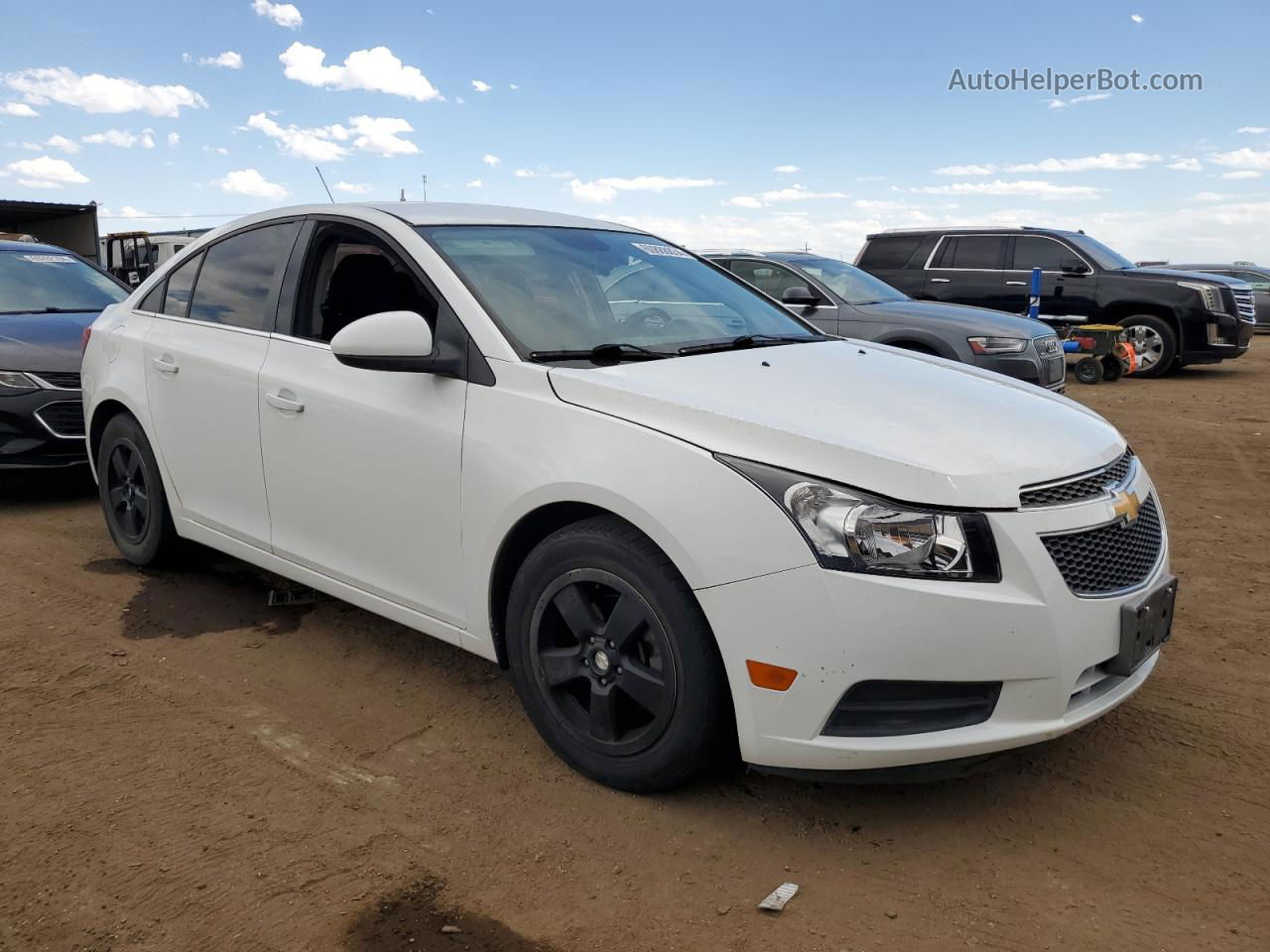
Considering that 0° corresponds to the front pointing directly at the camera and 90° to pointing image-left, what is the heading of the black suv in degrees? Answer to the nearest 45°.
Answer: approximately 315°

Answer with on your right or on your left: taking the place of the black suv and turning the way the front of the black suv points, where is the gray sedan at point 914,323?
on your right

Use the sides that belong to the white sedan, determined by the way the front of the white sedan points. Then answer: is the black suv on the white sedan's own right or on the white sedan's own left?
on the white sedan's own left

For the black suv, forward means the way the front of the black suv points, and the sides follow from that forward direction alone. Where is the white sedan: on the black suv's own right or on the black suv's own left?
on the black suv's own right
